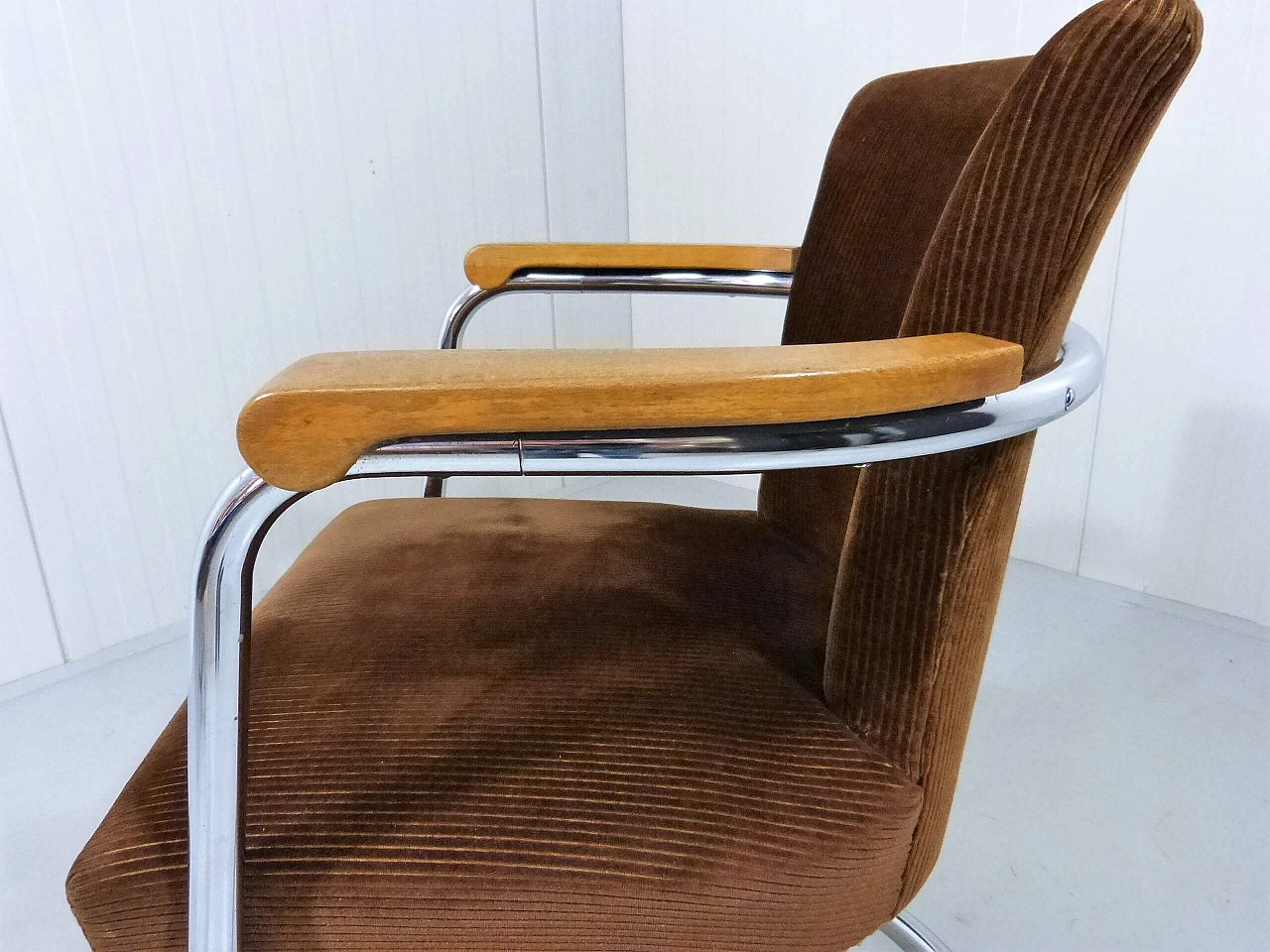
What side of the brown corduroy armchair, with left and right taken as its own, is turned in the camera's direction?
left
